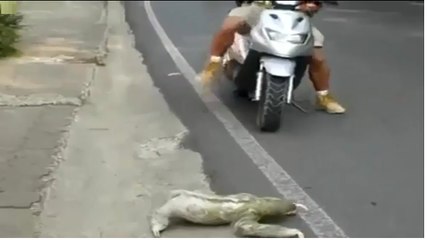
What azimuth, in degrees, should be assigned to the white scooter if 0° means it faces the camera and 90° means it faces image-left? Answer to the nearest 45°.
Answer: approximately 0°
